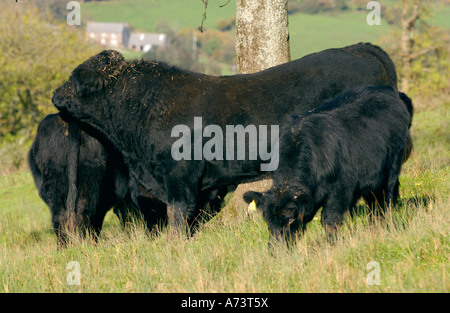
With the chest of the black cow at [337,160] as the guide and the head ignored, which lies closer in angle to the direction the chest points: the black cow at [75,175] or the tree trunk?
the black cow

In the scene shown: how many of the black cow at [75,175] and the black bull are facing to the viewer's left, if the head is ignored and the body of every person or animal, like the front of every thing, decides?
1

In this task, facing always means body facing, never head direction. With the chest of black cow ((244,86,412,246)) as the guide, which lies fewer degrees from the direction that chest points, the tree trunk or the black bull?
the black bull

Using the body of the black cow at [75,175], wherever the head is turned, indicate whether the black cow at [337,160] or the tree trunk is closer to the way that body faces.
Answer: the tree trunk

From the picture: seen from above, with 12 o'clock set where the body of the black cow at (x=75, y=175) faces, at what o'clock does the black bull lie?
The black bull is roughly at 3 o'clock from the black cow.

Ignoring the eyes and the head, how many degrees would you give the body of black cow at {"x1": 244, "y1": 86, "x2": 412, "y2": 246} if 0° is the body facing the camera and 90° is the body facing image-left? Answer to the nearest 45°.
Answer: approximately 45°

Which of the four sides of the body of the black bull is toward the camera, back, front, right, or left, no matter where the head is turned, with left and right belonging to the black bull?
left

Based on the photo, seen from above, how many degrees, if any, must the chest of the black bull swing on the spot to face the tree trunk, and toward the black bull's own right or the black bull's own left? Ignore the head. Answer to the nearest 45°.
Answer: approximately 135° to the black bull's own right

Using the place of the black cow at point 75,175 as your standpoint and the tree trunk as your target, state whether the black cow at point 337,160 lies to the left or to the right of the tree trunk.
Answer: right

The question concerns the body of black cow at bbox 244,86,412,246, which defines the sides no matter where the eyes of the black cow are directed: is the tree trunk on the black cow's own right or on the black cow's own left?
on the black cow's own right

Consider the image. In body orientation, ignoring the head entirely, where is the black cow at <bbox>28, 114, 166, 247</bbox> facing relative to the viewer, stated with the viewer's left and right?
facing away from the viewer and to the right of the viewer

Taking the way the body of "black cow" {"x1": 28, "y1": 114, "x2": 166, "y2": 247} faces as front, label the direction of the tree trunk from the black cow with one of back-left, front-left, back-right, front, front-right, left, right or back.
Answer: front-right
